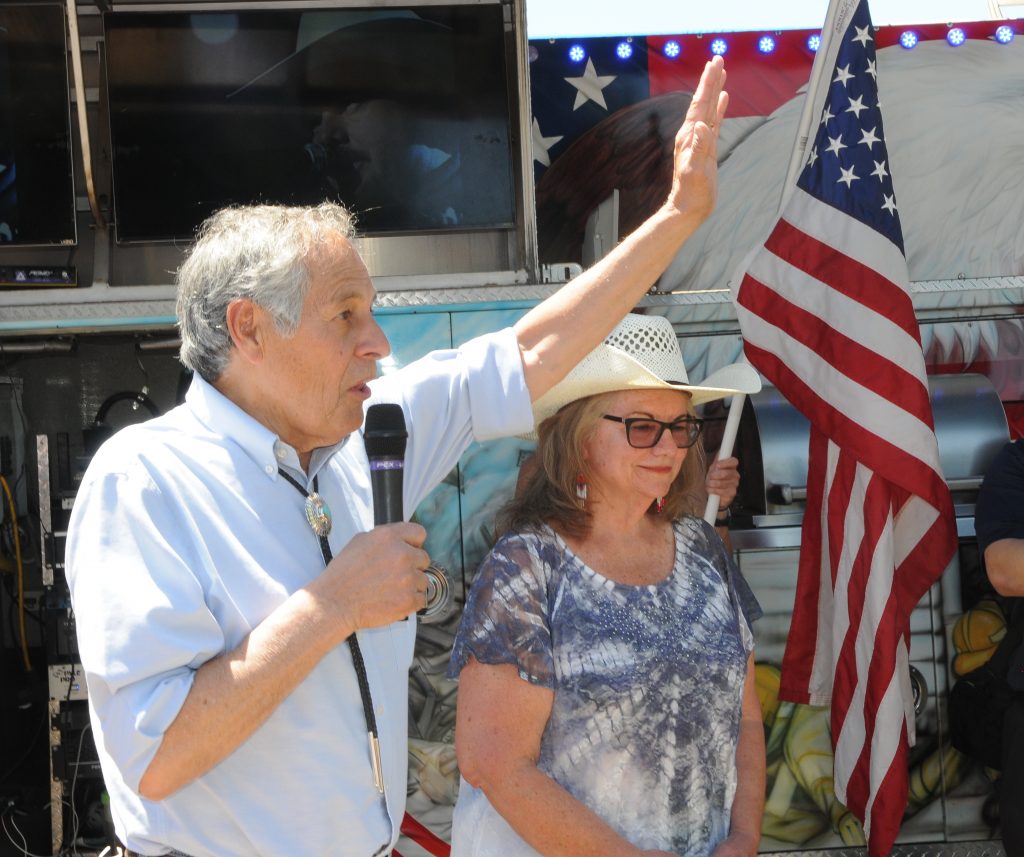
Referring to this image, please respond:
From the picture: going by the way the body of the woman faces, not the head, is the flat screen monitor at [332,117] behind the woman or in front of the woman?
behind

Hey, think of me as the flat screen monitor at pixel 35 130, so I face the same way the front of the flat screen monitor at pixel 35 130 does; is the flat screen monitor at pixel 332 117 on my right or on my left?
on my left

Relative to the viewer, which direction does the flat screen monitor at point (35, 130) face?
toward the camera

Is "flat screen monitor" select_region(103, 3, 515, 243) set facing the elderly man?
yes

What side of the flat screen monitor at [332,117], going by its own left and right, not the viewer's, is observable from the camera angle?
front

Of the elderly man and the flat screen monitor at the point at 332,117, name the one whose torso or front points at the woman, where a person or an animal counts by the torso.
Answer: the flat screen monitor

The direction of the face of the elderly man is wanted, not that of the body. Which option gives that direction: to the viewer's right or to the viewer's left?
to the viewer's right

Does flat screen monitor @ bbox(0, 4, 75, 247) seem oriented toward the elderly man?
yes

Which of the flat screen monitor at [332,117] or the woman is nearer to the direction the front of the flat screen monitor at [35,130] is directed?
the woman

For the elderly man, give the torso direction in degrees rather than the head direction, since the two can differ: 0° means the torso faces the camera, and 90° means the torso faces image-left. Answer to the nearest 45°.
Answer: approximately 315°

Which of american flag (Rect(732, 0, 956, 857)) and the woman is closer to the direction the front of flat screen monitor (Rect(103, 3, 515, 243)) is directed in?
the woman

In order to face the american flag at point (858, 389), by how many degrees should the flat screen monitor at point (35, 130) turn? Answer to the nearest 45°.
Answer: approximately 45° to its left

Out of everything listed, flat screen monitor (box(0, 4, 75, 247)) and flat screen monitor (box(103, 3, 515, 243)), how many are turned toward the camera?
2

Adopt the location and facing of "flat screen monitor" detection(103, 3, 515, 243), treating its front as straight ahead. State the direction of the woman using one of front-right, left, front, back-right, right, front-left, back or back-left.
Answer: front
